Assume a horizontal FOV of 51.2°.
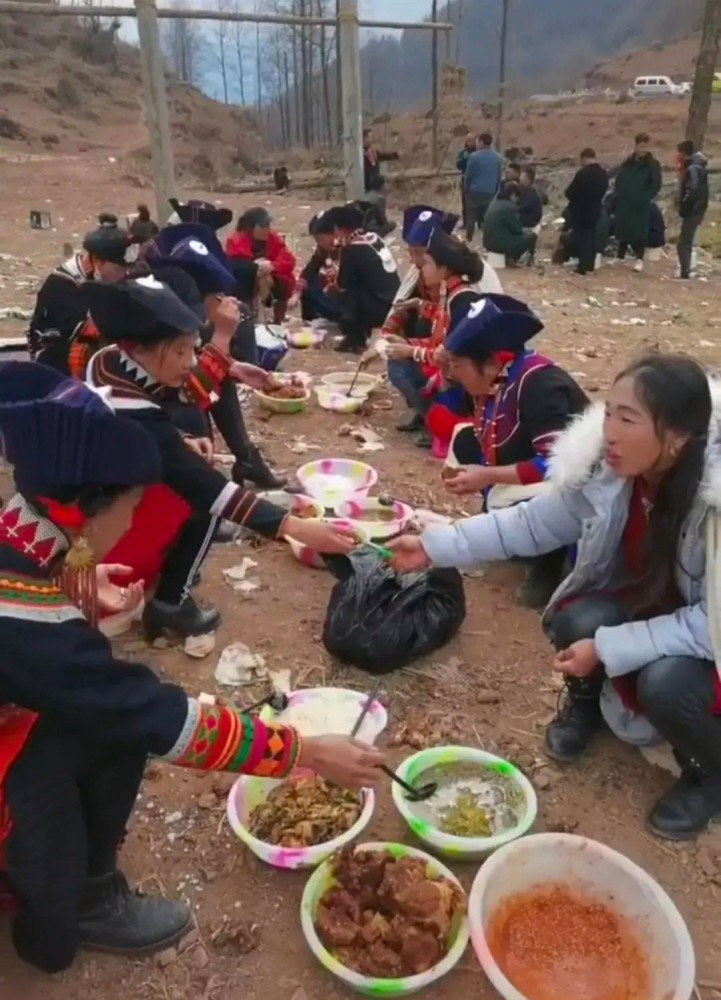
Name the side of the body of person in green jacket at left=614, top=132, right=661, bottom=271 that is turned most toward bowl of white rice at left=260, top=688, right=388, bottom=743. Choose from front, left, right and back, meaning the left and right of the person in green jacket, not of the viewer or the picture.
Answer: front

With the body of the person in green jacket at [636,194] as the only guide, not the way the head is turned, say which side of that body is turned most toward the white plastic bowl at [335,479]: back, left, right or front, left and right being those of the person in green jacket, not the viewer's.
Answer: front

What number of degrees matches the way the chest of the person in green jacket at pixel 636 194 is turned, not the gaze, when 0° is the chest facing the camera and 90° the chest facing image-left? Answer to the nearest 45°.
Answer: approximately 0°

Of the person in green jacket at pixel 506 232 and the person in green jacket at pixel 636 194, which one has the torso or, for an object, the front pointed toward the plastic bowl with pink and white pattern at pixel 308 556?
the person in green jacket at pixel 636 194

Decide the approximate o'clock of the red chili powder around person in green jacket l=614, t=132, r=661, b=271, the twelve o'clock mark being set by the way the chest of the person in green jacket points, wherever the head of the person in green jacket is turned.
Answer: The red chili powder is roughly at 12 o'clock from the person in green jacket.

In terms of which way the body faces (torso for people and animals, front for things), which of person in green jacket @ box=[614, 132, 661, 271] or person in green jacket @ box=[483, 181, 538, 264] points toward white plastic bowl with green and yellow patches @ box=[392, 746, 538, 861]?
person in green jacket @ box=[614, 132, 661, 271]

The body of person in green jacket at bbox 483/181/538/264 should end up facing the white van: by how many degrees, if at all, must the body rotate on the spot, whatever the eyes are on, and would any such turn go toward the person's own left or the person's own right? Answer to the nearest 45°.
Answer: approximately 90° to the person's own left

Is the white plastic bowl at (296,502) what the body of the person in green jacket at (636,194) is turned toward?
yes

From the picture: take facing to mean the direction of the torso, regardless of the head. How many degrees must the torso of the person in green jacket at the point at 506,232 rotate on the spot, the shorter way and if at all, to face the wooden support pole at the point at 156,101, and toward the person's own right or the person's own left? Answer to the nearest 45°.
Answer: approximately 135° to the person's own right

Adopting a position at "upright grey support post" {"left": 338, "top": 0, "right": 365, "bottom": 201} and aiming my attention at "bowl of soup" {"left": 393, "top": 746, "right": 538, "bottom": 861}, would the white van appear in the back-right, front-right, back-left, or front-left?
back-left

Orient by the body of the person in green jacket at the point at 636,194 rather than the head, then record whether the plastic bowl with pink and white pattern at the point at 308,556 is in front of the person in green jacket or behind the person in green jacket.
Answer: in front

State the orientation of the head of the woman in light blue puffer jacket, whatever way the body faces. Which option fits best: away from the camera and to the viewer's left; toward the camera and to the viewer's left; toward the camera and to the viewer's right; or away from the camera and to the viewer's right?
toward the camera and to the viewer's left

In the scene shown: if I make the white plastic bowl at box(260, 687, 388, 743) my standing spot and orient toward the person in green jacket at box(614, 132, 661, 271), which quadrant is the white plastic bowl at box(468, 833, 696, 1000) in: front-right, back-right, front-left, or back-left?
back-right

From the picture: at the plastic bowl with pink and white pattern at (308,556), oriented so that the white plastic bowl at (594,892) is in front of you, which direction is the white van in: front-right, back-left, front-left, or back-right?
back-left

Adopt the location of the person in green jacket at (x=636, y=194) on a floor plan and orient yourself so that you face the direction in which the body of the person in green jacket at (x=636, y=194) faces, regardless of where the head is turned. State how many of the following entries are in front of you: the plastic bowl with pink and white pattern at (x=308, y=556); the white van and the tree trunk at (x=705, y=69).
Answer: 1
